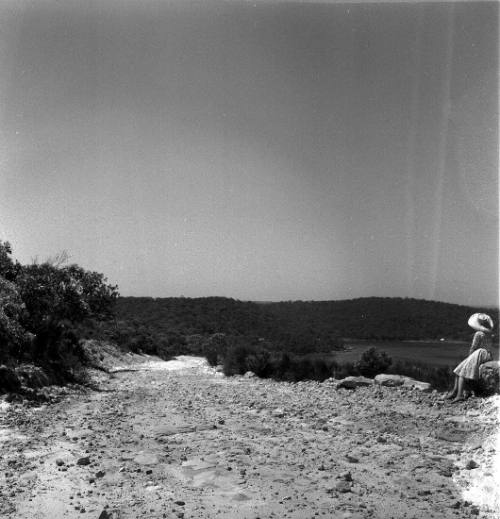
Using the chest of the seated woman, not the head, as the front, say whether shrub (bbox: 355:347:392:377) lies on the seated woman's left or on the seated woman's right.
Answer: on the seated woman's right

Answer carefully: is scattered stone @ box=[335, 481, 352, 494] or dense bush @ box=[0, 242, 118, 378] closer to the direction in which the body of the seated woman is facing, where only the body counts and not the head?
the dense bush

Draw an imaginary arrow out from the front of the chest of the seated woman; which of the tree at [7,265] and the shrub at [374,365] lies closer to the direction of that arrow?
the tree

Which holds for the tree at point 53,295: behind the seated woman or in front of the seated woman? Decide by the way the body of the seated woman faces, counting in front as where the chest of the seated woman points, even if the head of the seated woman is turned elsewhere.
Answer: in front

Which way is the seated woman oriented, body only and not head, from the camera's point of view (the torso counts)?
to the viewer's left

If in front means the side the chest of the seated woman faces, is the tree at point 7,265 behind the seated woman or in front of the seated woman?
in front
